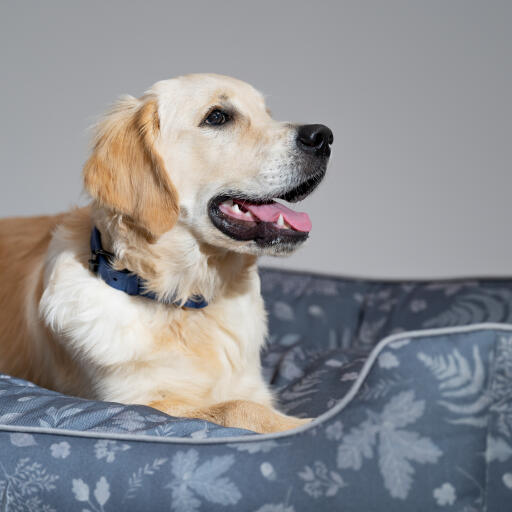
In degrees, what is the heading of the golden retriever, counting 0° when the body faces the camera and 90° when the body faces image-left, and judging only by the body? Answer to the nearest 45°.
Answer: approximately 315°
